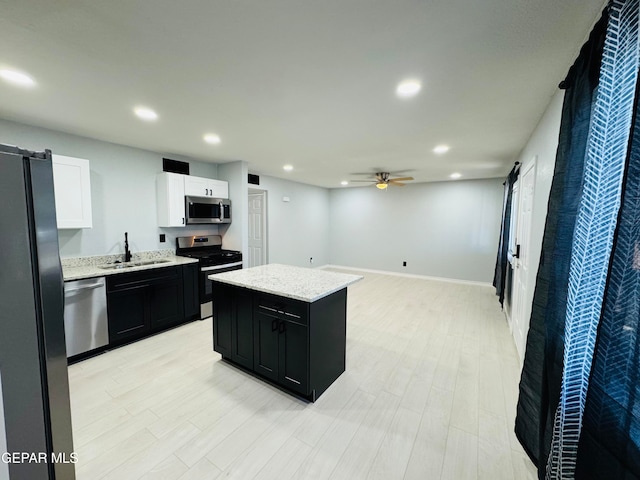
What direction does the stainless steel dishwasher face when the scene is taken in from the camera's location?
facing the viewer and to the right of the viewer

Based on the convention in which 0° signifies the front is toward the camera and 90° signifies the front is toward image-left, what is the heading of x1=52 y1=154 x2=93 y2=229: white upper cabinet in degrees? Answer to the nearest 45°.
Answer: approximately 315°

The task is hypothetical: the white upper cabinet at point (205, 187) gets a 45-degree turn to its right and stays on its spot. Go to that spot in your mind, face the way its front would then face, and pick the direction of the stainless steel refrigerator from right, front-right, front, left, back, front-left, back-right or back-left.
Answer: front

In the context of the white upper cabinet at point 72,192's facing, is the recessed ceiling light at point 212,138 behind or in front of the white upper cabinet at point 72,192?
in front

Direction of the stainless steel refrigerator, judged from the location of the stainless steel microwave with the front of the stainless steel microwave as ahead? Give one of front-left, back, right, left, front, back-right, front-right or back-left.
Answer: front-right

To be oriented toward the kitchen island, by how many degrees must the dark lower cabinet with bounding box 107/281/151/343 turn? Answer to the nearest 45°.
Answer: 0° — it already faces it

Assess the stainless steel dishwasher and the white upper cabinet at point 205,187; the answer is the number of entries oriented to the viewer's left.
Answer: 0

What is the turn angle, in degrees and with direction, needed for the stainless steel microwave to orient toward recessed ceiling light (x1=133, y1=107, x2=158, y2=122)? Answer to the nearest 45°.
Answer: approximately 45° to its right

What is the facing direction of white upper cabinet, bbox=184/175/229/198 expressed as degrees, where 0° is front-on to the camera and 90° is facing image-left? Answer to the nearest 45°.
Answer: approximately 315°

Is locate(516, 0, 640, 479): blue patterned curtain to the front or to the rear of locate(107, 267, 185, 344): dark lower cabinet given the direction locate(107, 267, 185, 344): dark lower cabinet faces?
to the front

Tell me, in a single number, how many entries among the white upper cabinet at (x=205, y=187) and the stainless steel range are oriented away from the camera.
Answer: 0

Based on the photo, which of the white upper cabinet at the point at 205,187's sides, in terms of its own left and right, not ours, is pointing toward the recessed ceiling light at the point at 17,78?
right
